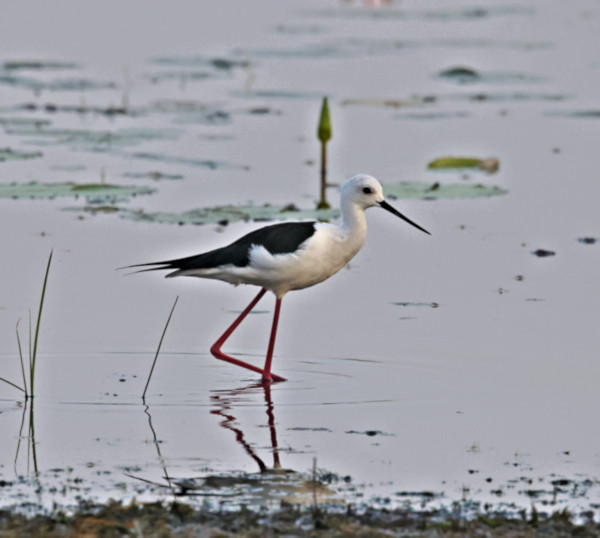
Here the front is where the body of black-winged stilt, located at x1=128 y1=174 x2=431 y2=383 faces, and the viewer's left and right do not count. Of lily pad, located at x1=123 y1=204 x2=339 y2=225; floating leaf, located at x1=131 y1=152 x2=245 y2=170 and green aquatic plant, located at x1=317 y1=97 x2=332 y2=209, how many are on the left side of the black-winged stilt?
3

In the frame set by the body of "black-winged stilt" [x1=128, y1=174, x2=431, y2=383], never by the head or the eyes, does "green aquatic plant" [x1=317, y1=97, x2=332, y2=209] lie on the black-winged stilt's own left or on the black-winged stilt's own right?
on the black-winged stilt's own left

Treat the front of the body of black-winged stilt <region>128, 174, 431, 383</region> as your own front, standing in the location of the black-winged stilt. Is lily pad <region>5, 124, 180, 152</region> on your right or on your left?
on your left

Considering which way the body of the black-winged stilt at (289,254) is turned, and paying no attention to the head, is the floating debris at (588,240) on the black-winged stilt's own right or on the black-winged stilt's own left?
on the black-winged stilt's own left

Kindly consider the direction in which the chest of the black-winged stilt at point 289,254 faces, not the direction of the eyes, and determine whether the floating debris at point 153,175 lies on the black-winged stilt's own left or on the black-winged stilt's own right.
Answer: on the black-winged stilt's own left

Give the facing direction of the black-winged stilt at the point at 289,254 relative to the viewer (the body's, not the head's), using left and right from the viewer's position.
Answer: facing to the right of the viewer

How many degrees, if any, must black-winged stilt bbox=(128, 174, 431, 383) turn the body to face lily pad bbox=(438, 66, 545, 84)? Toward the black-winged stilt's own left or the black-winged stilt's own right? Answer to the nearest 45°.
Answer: approximately 90° to the black-winged stilt's own left

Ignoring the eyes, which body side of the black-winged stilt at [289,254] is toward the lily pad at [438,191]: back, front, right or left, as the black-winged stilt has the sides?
left

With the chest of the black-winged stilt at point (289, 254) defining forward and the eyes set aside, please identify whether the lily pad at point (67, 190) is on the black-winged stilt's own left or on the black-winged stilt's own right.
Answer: on the black-winged stilt's own left

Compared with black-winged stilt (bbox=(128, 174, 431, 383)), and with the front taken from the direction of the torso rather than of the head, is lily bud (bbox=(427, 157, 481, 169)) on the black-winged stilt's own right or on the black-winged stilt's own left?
on the black-winged stilt's own left

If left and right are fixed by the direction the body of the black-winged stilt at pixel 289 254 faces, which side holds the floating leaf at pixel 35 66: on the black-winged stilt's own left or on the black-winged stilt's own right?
on the black-winged stilt's own left

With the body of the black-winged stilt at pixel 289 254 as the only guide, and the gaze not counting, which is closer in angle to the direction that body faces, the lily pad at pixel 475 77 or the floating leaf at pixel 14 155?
the lily pad

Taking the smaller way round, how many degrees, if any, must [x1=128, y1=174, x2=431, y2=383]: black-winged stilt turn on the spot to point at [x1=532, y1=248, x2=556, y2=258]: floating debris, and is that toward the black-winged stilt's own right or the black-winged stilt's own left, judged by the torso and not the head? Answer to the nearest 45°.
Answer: approximately 45° to the black-winged stilt's own left

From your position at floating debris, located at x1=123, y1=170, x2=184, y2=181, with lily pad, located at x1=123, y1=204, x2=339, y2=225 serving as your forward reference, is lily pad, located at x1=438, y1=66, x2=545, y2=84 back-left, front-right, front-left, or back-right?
back-left

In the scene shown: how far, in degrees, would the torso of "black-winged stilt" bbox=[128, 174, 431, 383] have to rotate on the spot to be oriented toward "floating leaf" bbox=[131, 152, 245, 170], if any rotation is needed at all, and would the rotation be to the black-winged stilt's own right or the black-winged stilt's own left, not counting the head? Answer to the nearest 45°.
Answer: approximately 90° to the black-winged stilt's own left
